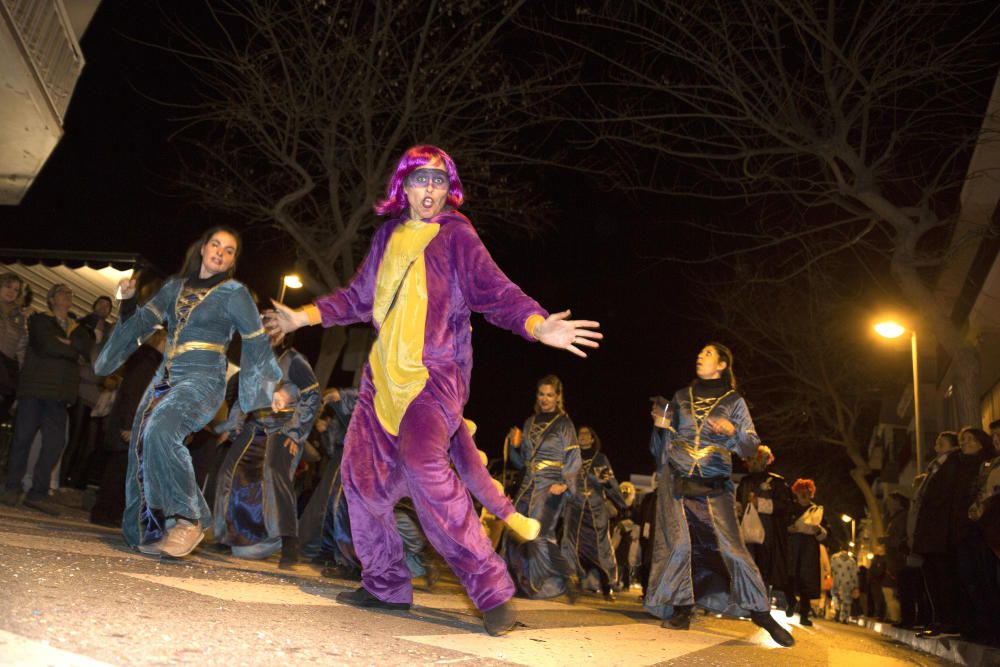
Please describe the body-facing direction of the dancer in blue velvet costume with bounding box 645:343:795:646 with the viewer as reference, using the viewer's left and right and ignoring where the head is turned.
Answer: facing the viewer

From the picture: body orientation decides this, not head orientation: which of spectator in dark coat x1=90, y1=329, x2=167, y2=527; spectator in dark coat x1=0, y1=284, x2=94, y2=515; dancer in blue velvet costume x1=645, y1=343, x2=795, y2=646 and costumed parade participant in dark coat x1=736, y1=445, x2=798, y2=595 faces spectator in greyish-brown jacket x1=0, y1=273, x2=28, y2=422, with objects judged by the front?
costumed parade participant in dark coat x1=736, y1=445, x2=798, y2=595

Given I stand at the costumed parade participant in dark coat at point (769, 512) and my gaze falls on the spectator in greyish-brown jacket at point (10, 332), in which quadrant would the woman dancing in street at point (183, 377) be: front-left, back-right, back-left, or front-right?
front-left

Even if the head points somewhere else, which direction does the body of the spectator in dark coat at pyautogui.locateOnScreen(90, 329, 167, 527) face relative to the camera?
to the viewer's right

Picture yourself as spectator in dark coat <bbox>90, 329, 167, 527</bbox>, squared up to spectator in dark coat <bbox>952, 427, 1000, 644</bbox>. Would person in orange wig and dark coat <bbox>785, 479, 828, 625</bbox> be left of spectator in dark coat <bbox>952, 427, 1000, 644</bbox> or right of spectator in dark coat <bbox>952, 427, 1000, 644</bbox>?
left

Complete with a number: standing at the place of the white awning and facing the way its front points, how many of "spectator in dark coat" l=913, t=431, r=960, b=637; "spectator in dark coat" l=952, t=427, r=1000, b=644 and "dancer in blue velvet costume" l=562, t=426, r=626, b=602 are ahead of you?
3

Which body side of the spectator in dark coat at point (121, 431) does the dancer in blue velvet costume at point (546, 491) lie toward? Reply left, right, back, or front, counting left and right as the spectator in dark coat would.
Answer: front

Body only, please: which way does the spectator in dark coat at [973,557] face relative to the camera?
to the viewer's left

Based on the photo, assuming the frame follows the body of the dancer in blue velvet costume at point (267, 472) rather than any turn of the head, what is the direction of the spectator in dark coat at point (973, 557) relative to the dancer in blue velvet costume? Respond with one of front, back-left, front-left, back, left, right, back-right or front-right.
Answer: back-left

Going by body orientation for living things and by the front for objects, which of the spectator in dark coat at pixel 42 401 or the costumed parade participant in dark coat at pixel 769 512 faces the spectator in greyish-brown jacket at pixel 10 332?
the costumed parade participant in dark coat at pixel 769 512

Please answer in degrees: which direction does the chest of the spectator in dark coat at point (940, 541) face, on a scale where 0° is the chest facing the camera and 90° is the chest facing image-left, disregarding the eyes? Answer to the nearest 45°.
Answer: approximately 90°

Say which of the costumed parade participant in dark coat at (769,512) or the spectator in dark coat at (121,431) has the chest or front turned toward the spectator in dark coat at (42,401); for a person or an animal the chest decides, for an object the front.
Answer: the costumed parade participant in dark coat at (769,512)

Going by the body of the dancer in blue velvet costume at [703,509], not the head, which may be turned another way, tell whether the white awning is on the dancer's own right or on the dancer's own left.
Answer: on the dancer's own right

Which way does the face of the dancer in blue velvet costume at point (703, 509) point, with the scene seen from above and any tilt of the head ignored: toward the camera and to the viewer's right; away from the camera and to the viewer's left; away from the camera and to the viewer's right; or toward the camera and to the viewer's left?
toward the camera and to the viewer's left
